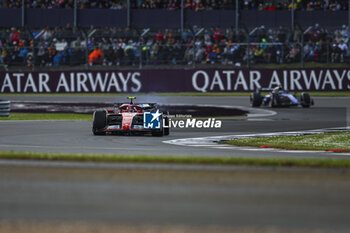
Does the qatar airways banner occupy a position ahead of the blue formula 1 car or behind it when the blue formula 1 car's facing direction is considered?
behind

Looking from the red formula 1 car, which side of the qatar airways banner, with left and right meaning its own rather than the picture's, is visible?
front

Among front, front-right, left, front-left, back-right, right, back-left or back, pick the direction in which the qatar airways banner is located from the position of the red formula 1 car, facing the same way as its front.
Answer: back

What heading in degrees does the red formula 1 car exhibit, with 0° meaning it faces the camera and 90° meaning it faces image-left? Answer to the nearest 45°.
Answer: approximately 0°

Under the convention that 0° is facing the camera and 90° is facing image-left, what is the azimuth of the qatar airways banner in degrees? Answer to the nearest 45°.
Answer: approximately 0°

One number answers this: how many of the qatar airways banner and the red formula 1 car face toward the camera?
2

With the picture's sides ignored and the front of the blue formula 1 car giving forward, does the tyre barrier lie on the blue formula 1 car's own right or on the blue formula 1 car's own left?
on the blue formula 1 car's own right
